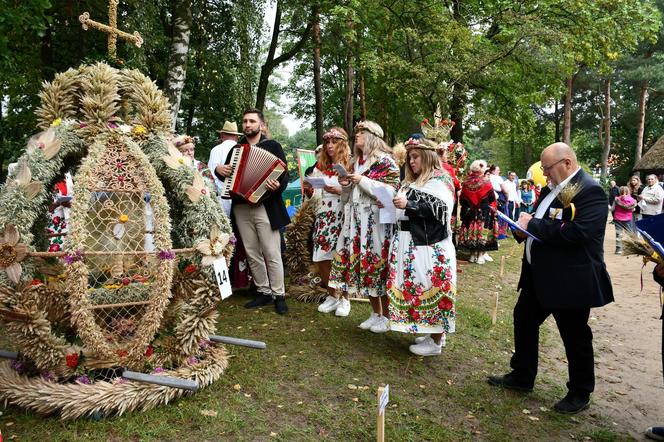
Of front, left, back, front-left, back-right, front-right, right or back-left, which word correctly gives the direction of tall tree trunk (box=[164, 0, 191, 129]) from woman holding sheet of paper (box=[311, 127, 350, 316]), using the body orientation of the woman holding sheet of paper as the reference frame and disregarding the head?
right

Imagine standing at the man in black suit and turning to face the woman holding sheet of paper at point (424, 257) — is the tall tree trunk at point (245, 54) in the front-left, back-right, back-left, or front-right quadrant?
front-right

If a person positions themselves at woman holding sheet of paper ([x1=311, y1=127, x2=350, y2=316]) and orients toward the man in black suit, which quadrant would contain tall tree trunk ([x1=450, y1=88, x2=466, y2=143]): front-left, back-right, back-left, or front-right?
back-left

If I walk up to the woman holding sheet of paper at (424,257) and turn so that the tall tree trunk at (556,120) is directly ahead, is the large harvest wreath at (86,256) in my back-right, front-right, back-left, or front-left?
back-left

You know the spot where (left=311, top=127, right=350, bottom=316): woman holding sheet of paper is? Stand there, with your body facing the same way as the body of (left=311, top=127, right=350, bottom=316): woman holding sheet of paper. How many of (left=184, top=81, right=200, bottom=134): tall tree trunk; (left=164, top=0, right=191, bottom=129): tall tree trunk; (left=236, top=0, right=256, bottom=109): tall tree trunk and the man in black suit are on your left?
1

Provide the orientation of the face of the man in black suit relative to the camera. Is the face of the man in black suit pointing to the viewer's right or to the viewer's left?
to the viewer's left

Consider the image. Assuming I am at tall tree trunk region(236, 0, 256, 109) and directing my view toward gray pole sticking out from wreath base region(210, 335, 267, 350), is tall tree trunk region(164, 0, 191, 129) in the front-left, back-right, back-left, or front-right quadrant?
front-right

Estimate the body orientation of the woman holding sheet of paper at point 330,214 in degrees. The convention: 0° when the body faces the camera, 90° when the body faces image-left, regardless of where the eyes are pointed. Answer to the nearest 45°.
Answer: approximately 45°

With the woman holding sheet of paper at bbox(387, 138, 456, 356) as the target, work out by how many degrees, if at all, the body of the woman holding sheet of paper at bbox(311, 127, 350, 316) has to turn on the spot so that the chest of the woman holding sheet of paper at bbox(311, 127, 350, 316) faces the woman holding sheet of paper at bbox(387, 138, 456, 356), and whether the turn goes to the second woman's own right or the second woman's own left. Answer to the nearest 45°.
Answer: approximately 90° to the second woman's own left

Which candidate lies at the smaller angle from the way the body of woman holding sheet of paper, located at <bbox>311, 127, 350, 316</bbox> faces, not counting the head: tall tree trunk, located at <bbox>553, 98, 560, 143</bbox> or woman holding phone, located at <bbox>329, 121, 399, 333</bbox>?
the woman holding phone

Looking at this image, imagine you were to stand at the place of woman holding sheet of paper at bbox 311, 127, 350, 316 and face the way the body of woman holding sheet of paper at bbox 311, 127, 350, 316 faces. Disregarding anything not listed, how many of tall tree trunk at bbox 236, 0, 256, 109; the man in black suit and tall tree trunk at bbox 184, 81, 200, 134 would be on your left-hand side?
1

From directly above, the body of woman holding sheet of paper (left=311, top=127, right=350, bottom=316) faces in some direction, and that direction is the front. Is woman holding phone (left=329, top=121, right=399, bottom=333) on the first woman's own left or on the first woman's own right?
on the first woman's own left

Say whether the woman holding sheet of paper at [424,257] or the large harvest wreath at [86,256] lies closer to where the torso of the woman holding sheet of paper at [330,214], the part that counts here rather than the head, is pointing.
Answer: the large harvest wreath
